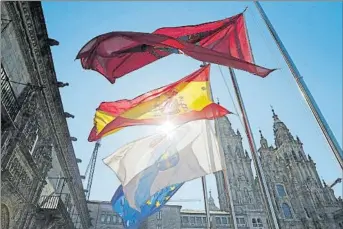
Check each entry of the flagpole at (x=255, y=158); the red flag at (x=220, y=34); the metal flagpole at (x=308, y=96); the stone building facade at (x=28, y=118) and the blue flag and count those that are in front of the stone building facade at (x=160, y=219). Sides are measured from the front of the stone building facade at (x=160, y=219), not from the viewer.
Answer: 5

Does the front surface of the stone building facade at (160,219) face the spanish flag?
yes

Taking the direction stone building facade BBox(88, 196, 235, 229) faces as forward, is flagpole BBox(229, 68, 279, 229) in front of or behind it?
in front

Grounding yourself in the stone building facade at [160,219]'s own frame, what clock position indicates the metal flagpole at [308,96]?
The metal flagpole is roughly at 12 o'clock from the stone building facade.

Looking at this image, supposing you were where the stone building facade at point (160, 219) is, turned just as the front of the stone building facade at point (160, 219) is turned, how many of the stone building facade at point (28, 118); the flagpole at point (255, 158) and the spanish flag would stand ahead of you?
3

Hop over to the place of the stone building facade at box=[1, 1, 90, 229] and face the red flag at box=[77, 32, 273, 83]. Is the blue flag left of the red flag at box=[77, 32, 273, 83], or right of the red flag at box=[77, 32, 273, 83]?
left

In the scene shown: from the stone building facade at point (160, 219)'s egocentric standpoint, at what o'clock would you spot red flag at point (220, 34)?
The red flag is roughly at 12 o'clock from the stone building facade.

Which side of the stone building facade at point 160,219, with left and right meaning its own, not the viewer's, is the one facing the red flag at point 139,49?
front

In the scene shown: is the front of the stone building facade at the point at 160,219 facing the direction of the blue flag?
yes

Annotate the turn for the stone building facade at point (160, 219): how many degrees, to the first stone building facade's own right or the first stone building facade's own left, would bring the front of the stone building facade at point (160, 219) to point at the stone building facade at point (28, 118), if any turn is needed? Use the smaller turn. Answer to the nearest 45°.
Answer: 0° — it already faces it

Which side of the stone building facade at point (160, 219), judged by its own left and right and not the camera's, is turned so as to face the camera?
front

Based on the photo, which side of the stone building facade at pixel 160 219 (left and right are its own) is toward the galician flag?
front

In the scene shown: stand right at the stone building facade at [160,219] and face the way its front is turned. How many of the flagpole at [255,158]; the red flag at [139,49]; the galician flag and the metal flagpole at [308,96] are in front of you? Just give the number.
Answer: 4

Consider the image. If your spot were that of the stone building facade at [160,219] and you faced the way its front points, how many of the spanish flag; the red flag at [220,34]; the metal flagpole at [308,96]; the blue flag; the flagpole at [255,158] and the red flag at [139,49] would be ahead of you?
6
